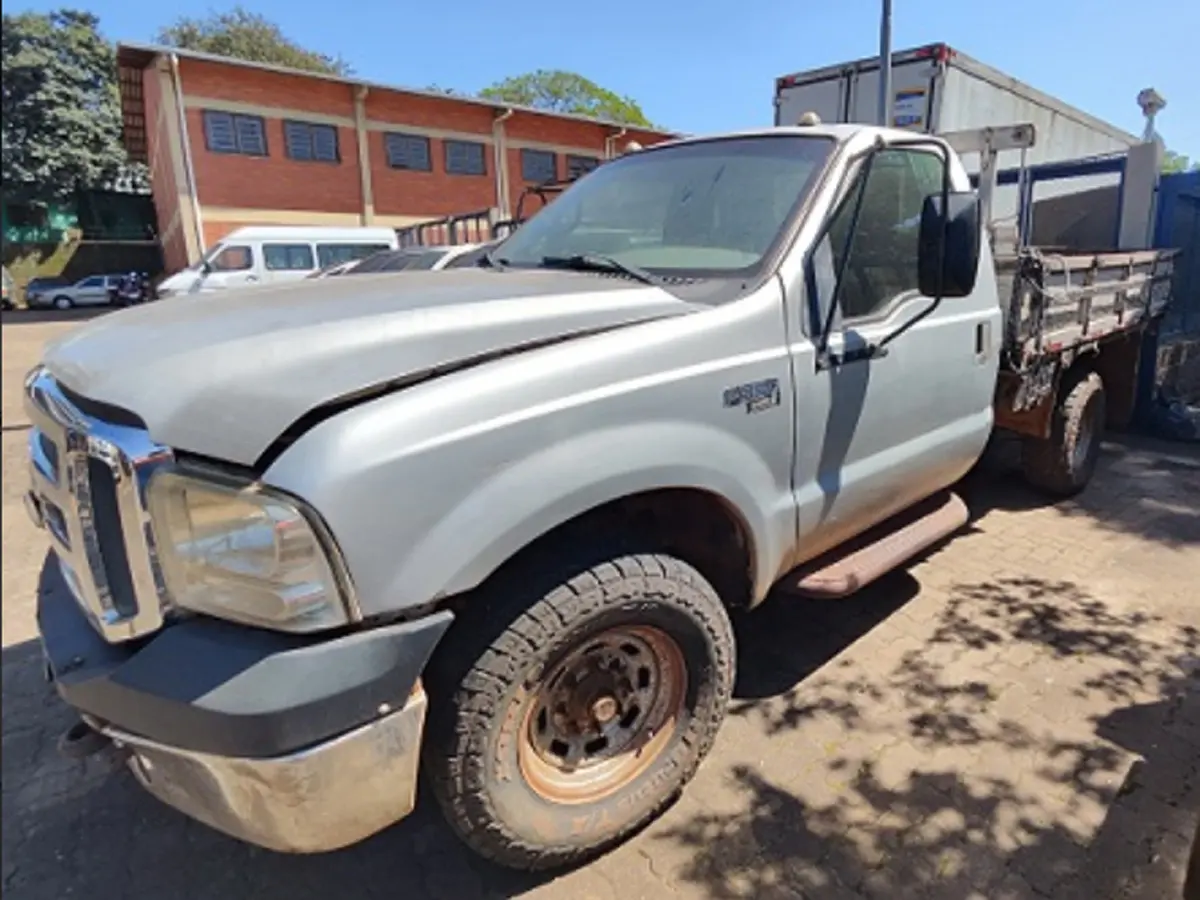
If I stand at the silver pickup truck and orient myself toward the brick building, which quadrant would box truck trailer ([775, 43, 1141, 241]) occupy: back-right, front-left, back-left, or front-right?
front-right

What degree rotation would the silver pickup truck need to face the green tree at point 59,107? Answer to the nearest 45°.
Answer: approximately 90° to its right

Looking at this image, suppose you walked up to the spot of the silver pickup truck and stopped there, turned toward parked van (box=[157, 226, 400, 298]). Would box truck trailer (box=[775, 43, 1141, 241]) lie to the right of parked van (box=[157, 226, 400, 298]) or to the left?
right

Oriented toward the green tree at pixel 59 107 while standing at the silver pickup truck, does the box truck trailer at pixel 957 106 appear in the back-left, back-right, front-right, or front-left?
front-right

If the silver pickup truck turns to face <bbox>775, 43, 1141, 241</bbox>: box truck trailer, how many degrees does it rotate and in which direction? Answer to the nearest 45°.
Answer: approximately 180°

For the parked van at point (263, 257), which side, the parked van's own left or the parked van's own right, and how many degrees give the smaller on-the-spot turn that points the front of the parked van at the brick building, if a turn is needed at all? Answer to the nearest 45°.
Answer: approximately 90° to the parked van's own right

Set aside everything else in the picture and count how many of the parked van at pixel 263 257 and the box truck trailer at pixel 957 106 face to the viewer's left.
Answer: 1

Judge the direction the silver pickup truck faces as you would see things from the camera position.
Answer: facing the viewer and to the left of the viewer

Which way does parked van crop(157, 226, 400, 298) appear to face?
to the viewer's left

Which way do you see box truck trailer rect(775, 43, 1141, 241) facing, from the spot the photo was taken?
facing away from the viewer and to the right of the viewer
